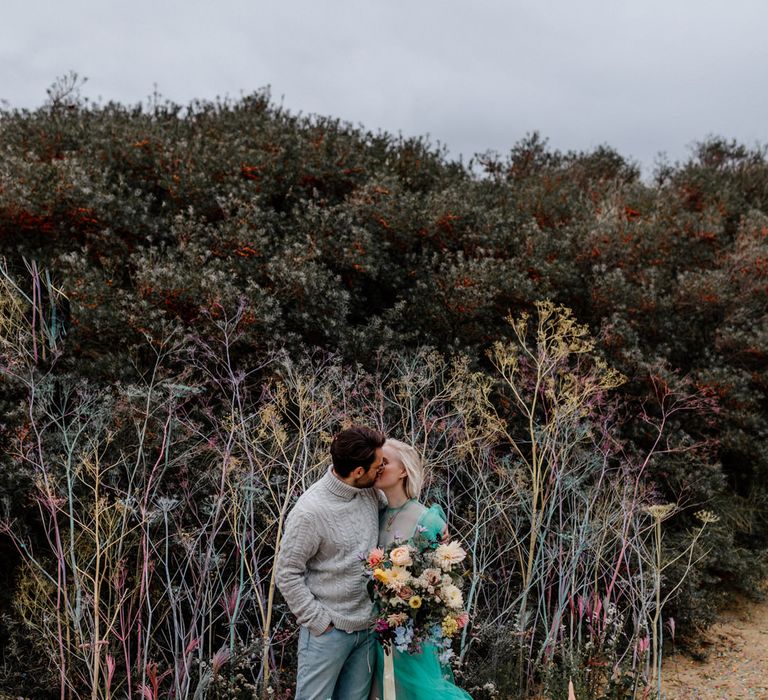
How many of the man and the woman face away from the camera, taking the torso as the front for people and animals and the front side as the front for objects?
0

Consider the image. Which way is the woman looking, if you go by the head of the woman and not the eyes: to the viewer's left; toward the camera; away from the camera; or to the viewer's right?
to the viewer's left

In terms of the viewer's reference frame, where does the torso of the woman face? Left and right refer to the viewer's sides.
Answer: facing the viewer and to the left of the viewer

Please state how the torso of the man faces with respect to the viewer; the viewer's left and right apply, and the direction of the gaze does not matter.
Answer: facing the viewer and to the right of the viewer

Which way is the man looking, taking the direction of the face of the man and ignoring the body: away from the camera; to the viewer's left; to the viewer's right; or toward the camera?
to the viewer's right
